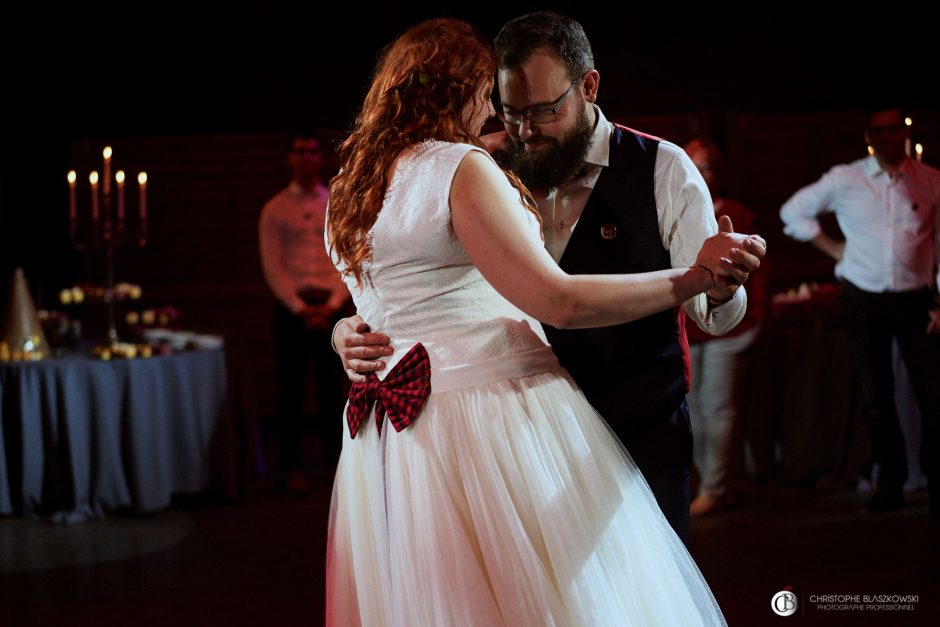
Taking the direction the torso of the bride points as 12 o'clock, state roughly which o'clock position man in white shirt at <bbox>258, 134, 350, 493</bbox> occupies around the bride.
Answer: The man in white shirt is roughly at 10 o'clock from the bride.

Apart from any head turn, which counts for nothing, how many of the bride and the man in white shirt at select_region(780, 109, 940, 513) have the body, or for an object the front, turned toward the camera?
1

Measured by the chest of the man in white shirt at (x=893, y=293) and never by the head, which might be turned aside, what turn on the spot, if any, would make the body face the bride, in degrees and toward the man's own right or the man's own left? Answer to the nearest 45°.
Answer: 0° — they already face them

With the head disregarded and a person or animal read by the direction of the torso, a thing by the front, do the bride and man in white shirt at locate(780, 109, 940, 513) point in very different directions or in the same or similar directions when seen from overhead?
very different directions

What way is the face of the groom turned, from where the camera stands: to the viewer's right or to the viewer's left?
to the viewer's left

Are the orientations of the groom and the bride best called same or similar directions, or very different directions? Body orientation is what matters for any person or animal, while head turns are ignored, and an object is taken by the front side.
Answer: very different directions

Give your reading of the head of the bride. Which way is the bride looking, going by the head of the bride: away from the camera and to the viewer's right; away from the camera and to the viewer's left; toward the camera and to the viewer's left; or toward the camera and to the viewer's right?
away from the camera and to the viewer's right

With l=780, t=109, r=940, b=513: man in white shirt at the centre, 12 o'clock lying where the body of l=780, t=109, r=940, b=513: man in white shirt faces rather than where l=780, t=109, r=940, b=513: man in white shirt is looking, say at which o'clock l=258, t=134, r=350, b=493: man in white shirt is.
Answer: l=258, t=134, r=350, b=493: man in white shirt is roughly at 3 o'clock from l=780, t=109, r=940, b=513: man in white shirt.

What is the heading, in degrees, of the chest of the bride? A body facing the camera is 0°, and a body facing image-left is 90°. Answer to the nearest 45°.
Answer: approximately 225°
